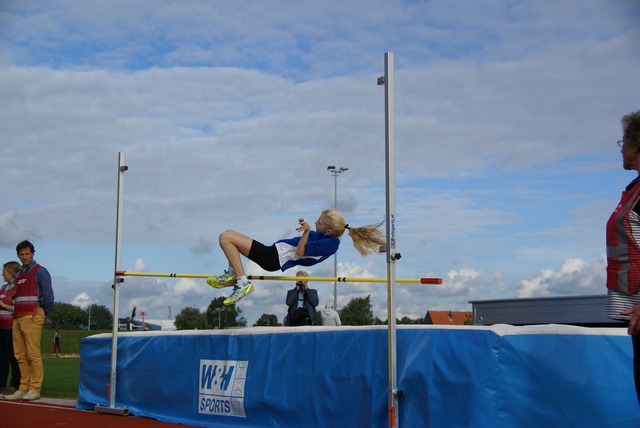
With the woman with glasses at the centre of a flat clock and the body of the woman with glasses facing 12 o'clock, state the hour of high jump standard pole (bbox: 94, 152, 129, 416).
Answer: The high jump standard pole is roughly at 1 o'clock from the woman with glasses.

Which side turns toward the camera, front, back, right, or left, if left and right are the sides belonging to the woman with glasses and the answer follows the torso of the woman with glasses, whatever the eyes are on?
left

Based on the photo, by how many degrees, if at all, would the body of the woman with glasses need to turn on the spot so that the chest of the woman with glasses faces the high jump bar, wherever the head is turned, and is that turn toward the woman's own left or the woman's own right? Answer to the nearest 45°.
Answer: approximately 45° to the woman's own right

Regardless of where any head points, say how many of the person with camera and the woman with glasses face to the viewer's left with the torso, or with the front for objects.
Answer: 1

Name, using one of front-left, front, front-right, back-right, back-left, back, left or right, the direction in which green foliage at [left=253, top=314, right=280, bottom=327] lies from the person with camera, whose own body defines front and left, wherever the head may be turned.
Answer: back

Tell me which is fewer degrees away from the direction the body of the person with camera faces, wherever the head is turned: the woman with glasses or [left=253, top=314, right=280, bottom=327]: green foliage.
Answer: the woman with glasses

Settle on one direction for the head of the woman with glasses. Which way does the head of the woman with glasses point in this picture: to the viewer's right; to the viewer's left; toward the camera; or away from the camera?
to the viewer's left
